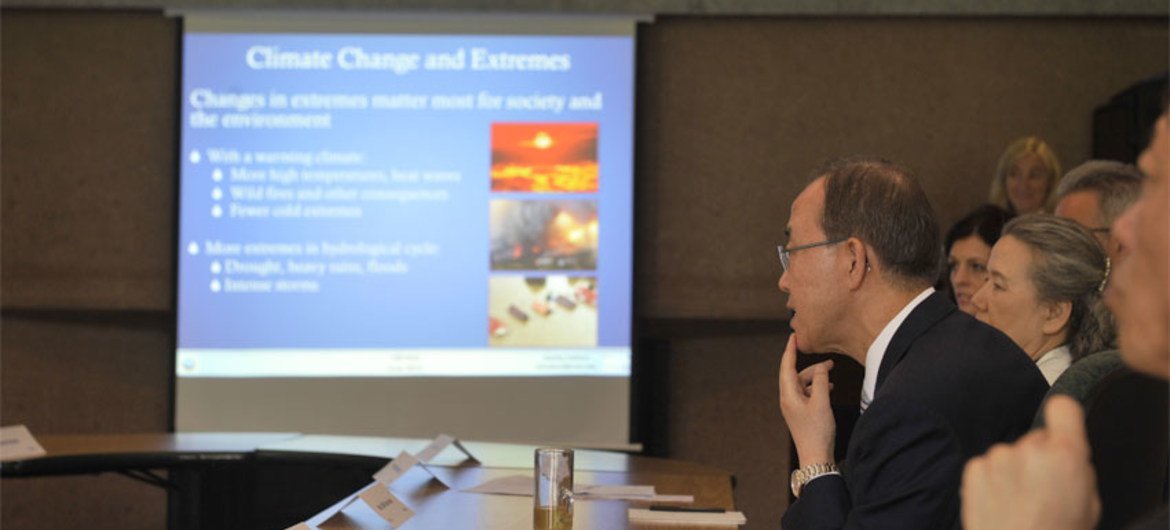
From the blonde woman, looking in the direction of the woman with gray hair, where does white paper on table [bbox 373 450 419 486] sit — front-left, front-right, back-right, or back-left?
front-right

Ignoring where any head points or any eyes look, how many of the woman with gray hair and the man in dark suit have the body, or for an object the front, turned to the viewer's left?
2

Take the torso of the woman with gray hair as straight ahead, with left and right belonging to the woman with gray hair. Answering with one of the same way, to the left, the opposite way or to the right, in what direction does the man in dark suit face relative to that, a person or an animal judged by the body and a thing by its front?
the same way

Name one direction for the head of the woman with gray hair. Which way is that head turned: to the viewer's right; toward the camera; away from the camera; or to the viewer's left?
to the viewer's left

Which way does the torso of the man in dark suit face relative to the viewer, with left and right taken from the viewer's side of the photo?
facing to the left of the viewer

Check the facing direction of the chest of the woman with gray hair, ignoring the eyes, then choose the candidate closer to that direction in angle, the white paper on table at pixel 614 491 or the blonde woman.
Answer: the white paper on table

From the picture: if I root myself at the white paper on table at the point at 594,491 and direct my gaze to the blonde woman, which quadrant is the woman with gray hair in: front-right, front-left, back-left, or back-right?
front-right

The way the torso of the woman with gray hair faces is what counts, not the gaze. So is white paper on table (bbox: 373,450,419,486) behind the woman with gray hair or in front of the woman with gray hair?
in front

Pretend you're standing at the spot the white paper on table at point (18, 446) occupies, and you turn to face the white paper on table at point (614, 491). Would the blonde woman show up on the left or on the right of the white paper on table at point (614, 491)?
left

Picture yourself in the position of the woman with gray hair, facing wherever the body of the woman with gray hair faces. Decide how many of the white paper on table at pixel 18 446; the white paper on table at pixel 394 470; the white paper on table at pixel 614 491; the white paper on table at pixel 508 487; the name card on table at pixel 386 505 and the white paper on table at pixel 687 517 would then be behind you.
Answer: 0

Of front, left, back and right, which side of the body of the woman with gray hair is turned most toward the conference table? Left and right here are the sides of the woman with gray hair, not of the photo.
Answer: front

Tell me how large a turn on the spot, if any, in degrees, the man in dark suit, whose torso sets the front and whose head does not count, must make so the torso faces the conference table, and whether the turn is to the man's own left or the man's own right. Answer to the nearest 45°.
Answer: approximately 45° to the man's own right

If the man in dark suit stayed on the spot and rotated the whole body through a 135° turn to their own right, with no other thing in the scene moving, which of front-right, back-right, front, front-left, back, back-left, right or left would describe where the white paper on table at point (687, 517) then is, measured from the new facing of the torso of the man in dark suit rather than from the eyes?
left

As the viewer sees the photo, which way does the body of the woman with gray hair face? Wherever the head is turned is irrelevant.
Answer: to the viewer's left

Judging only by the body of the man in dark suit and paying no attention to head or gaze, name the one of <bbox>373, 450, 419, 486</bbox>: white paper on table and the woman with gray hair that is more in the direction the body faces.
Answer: the white paper on table

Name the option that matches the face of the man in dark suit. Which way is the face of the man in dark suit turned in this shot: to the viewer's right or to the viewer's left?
to the viewer's left

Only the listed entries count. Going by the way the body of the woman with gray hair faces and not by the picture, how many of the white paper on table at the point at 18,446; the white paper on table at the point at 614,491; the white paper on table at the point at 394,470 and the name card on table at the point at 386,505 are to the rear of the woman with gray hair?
0

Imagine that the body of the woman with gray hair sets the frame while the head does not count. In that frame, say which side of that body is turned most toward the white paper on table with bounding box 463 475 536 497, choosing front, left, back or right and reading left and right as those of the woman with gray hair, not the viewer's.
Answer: front
